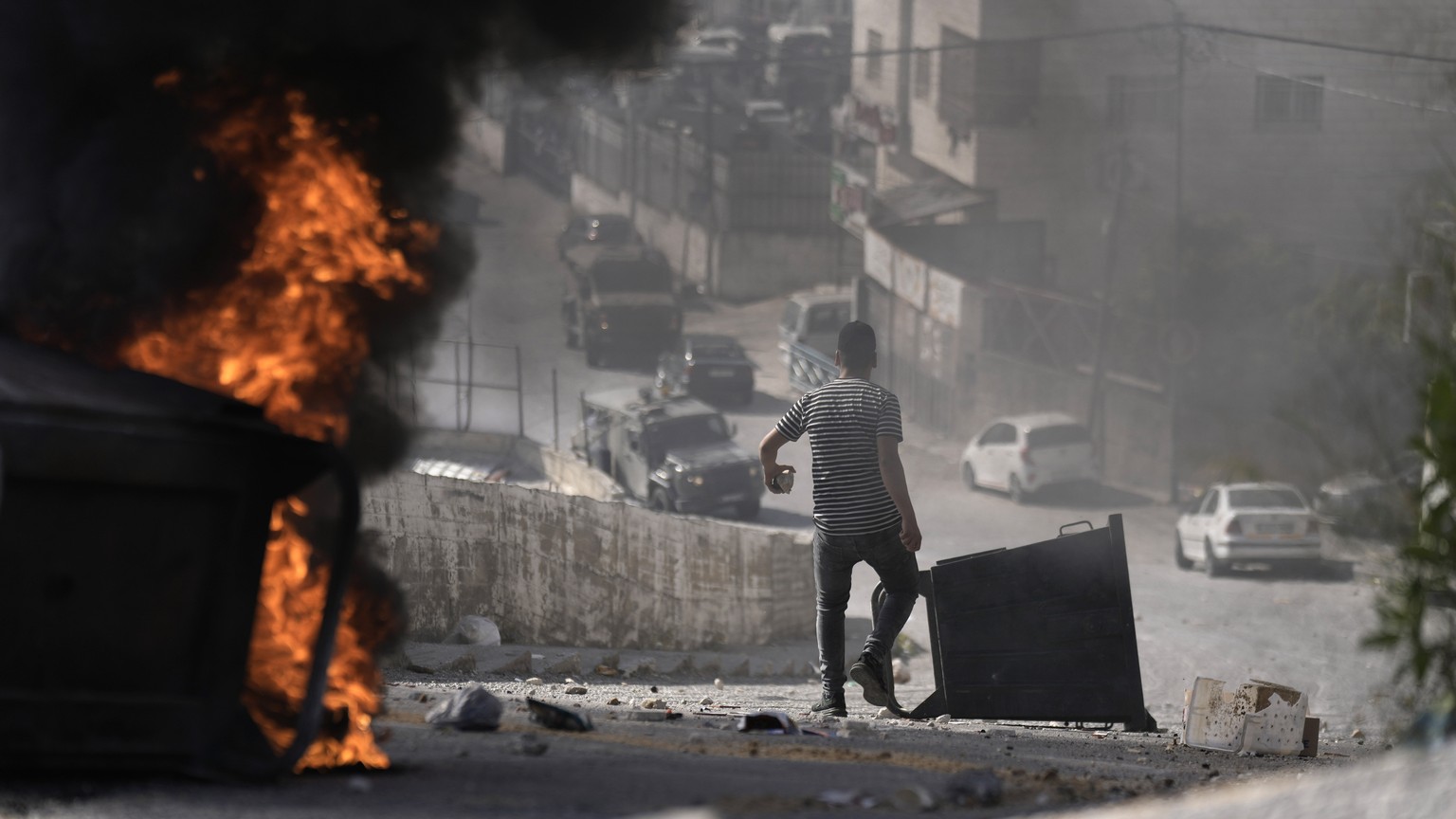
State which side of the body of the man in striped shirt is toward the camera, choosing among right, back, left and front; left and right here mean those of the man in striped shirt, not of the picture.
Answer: back

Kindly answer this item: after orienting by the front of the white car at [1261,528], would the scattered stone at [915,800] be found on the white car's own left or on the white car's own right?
on the white car's own left

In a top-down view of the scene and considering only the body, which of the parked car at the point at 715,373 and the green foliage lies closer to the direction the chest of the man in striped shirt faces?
the parked car

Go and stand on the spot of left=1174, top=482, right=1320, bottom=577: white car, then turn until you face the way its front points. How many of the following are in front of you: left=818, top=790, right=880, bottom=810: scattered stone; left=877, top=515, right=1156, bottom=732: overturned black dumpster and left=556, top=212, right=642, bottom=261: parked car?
1

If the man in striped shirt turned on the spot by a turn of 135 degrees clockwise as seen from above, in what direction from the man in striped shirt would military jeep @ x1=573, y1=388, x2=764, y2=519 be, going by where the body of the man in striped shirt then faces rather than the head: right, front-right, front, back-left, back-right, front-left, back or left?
back-left

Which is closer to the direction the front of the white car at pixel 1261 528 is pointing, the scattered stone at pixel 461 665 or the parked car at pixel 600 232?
the parked car

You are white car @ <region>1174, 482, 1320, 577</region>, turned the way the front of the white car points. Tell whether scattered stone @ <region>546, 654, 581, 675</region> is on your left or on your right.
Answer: on your left

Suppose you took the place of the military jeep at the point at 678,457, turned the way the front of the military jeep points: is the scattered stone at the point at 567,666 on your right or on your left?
on your right

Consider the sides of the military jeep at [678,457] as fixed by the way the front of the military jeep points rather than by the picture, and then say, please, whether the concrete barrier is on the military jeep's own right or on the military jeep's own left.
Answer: on the military jeep's own right

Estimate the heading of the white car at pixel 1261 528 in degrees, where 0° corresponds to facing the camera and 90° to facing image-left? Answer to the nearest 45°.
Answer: approximately 135°

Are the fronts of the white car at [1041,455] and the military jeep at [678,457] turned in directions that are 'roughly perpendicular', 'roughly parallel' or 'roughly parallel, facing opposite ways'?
roughly parallel, facing opposite ways

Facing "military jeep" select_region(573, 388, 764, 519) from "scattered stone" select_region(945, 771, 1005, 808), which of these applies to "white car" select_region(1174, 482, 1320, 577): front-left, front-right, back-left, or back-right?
front-right

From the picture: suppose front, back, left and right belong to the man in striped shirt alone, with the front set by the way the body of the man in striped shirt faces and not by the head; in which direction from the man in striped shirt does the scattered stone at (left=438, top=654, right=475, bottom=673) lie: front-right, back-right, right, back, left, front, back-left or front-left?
front-left

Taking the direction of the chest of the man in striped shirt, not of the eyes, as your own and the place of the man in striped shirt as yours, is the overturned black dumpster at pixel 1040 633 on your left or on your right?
on your right

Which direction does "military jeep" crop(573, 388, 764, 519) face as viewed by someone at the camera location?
facing the viewer and to the right of the viewer

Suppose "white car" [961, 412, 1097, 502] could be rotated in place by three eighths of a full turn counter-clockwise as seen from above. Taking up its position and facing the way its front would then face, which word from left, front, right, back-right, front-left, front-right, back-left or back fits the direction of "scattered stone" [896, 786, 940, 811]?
front

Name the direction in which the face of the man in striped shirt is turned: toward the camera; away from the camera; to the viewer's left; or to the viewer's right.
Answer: away from the camera
